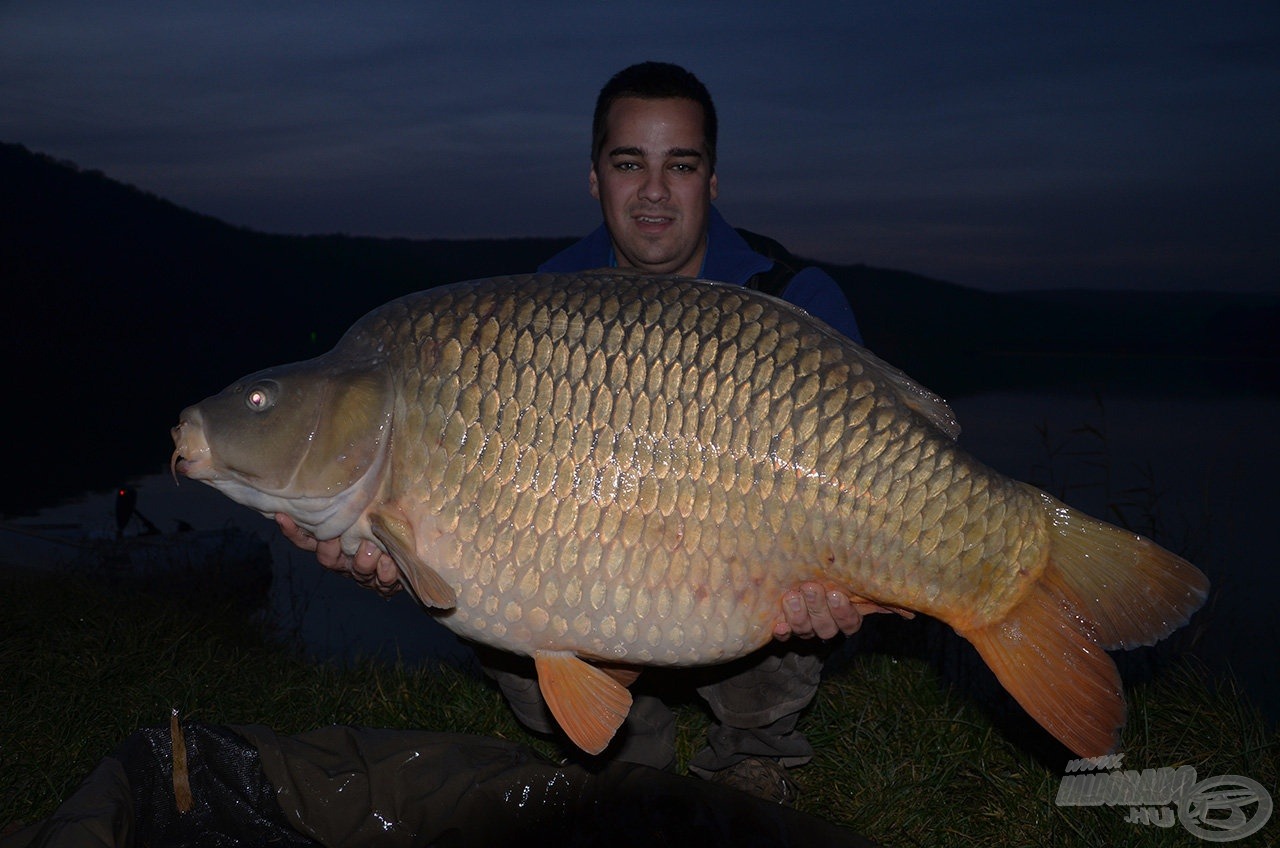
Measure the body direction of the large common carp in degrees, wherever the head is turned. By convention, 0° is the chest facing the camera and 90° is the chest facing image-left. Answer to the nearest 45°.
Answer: approximately 90°
